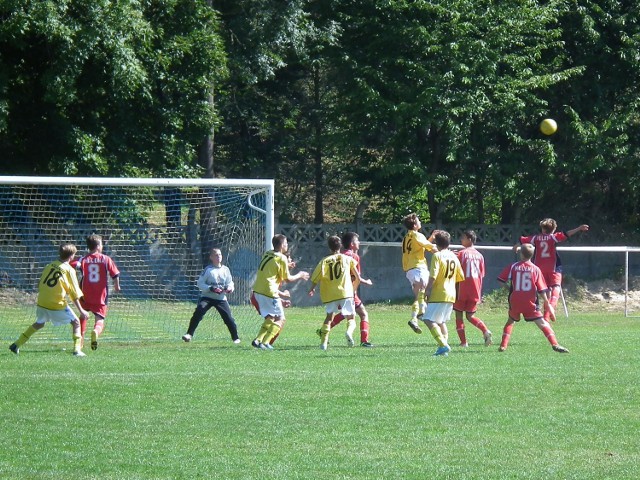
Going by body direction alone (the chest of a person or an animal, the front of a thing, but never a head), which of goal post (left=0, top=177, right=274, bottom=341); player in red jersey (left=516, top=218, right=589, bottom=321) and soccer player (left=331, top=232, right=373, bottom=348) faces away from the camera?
the player in red jersey

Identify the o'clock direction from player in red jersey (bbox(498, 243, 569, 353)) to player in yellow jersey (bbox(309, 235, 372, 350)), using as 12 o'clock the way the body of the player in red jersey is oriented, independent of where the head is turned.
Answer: The player in yellow jersey is roughly at 9 o'clock from the player in red jersey.

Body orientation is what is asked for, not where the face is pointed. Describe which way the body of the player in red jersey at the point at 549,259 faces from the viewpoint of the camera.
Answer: away from the camera

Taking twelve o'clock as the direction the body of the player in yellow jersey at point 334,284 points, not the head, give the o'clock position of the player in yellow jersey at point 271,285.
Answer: the player in yellow jersey at point 271,285 is roughly at 9 o'clock from the player in yellow jersey at point 334,284.

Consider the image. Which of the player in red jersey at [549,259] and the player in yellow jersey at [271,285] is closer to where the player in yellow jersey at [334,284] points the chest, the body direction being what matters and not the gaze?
the player in red jersey

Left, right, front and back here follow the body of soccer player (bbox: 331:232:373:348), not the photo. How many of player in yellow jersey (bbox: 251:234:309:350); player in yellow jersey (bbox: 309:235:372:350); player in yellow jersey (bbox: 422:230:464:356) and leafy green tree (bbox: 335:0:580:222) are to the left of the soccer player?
1

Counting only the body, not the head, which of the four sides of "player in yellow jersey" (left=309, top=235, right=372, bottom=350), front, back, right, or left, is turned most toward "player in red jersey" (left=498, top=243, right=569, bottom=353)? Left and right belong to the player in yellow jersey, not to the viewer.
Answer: right

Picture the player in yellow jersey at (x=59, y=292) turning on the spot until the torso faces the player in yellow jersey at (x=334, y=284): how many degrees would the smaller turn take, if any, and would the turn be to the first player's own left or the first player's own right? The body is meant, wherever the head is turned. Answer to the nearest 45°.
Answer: approximately 45° to the first player's own right

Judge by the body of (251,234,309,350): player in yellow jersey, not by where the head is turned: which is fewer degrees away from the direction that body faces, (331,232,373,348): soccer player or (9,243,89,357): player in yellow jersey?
the soccer player

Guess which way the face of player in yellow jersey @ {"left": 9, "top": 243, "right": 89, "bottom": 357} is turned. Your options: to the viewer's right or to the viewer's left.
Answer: to the viewer's right

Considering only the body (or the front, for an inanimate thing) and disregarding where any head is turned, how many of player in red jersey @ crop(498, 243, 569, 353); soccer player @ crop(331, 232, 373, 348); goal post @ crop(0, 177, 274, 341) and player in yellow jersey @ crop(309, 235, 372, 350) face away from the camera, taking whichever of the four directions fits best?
2

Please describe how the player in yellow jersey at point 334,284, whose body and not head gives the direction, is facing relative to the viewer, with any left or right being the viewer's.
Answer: facing away from the viewer
